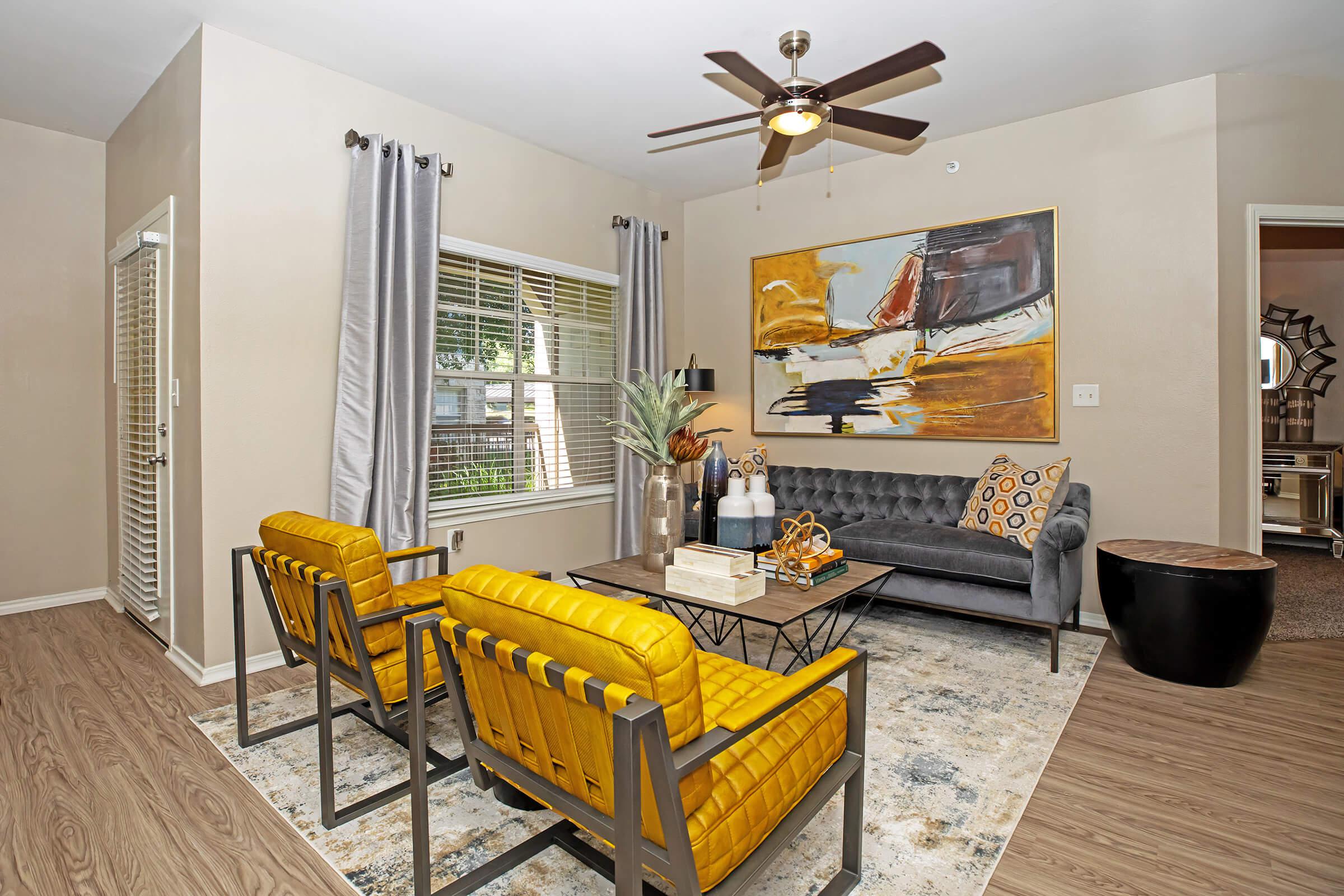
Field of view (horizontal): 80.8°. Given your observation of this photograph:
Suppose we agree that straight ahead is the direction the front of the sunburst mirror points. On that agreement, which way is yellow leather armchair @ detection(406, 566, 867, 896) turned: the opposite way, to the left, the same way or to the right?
the opposite way

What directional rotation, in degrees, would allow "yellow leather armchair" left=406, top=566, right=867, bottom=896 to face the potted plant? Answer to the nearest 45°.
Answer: approximately 45° to its left

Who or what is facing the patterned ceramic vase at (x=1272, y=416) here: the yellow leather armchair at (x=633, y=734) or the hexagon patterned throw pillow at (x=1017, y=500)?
the yellow leather armchair

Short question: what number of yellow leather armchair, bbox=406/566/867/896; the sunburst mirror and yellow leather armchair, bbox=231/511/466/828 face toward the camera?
1

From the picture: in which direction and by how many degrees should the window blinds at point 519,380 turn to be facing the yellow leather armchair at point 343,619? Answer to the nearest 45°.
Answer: approximately 45° to its right

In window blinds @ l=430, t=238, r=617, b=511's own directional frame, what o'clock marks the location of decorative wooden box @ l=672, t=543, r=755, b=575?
The decorative wooden box is roughly at 1 o'clock from the window blinds.

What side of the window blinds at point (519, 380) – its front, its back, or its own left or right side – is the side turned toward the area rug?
front

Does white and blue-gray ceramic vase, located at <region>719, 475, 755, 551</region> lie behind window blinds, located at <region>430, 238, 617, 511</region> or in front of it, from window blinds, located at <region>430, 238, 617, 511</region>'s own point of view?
in front

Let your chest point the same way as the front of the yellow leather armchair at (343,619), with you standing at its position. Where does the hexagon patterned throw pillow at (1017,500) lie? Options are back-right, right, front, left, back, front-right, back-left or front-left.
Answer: front-right

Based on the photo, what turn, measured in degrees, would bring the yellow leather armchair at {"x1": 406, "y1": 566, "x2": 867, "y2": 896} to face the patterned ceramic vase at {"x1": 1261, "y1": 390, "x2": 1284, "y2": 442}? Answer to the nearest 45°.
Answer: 0° — it already faces it

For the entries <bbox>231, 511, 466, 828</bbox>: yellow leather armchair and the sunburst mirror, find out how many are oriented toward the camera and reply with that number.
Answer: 1

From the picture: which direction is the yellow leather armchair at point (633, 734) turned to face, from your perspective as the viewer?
facing away from the viewer and to the right of the viewer

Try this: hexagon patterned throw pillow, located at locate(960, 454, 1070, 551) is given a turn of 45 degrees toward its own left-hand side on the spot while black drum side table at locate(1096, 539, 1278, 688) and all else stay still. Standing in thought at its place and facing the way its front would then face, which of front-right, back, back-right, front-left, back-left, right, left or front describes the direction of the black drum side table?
front-left

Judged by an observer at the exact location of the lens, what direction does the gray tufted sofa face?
facing the viewer and to the left of the viewer

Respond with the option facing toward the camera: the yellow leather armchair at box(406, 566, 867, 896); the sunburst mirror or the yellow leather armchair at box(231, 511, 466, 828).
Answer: the sunburst mirror
